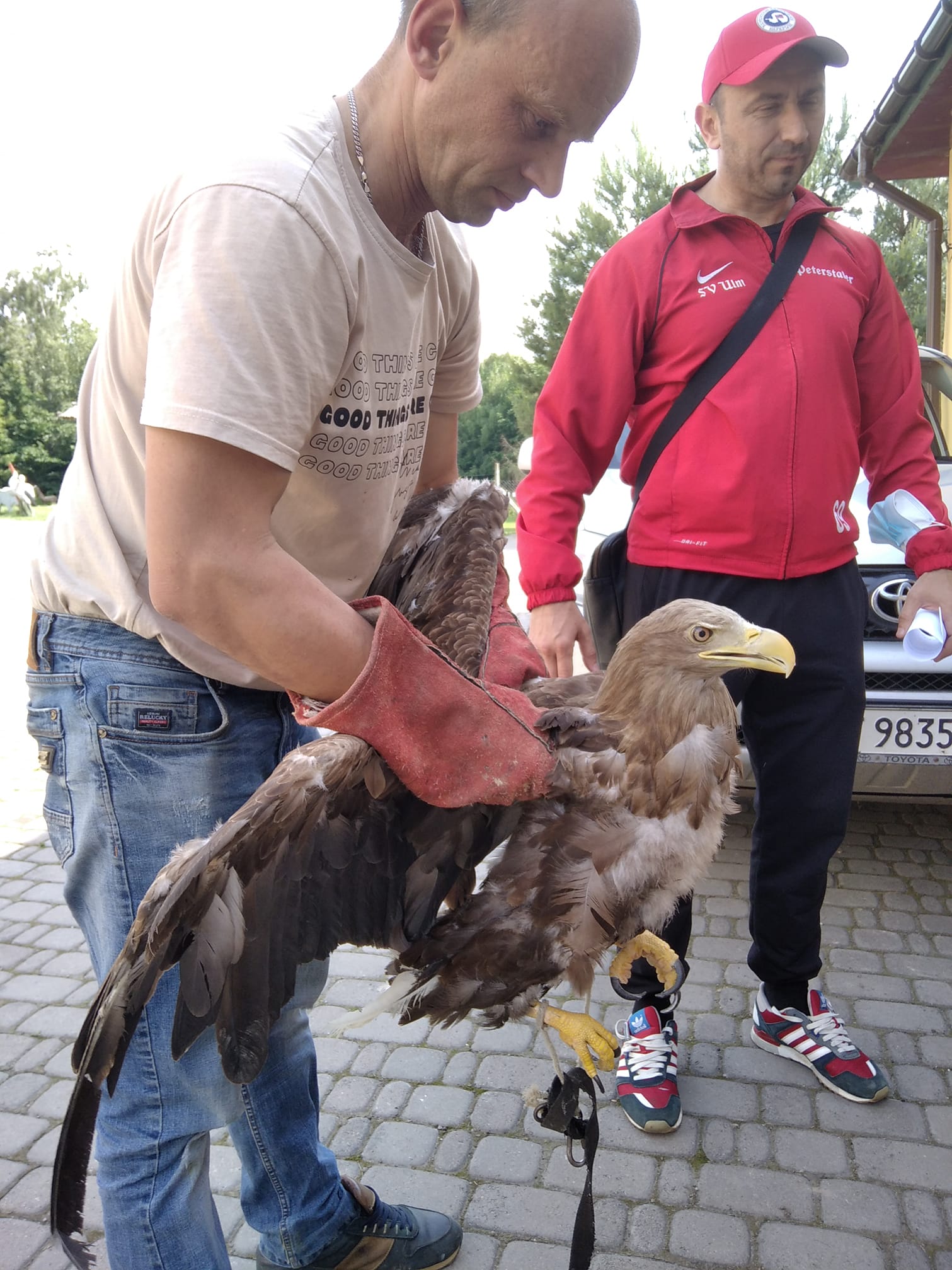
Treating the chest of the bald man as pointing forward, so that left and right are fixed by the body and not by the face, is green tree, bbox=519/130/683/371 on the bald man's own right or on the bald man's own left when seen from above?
on the bald man's own left

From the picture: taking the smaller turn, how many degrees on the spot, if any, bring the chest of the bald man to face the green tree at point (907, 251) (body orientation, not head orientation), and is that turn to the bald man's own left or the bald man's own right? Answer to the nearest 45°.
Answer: approximately 90° to the bald man's own left

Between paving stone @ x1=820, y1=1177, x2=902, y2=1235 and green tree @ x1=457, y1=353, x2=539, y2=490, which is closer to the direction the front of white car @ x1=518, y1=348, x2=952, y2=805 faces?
the paving stone

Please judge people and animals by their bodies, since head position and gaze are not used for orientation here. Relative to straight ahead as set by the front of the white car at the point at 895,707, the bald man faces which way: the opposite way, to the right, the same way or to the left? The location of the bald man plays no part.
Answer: to the left

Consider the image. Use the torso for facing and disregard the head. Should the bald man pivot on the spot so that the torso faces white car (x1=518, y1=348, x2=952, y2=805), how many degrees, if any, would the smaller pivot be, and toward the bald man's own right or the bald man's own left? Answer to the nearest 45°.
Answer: approximately 90° to the bald man's own left

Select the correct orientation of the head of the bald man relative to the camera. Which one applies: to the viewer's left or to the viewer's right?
to the viewer's right

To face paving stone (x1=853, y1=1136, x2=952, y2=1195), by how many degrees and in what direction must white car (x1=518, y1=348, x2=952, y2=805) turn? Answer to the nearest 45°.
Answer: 0° — it already faces it

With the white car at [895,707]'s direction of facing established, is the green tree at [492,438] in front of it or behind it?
behind

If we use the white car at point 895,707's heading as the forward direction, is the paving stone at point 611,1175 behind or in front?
in front

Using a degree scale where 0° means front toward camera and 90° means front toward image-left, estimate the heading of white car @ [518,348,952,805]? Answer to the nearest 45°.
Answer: approximately 0°
